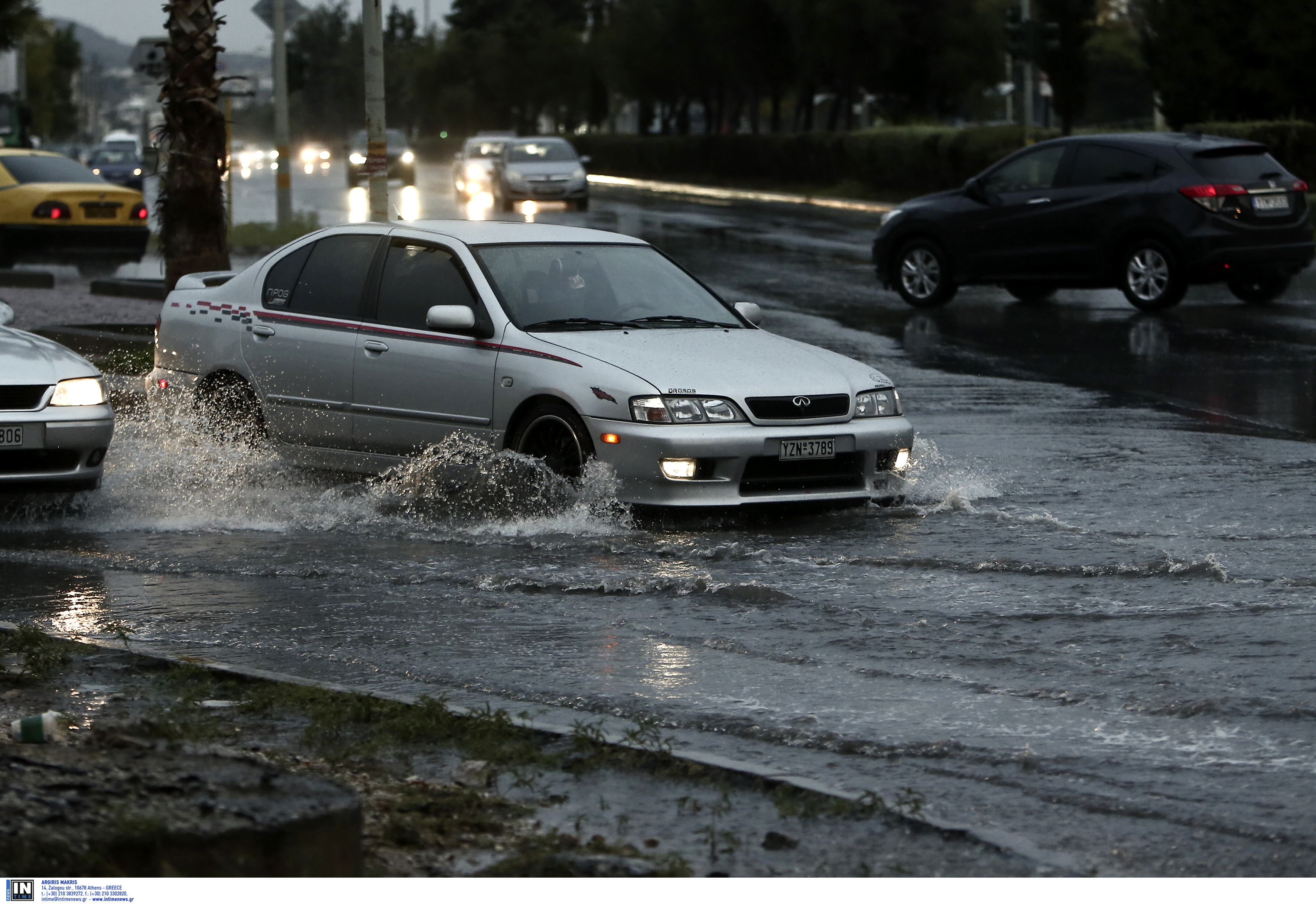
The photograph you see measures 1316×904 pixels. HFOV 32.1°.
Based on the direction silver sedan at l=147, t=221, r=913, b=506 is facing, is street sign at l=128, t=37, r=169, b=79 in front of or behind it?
behind

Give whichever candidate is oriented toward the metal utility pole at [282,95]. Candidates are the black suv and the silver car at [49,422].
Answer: the black suv

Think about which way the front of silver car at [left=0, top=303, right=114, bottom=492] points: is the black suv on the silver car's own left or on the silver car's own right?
on the silver car's own left

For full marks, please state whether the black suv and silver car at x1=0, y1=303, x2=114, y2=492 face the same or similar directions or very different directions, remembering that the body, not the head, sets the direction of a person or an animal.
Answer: very different directions

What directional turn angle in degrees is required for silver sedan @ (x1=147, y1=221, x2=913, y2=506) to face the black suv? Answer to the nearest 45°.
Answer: approximately 90° to its left

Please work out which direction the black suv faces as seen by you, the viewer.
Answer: facing away from the viewer and to the left of the viewer

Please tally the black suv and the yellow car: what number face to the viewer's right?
0

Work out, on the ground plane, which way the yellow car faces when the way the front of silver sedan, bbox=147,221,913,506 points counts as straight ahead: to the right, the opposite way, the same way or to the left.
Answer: the opposite way

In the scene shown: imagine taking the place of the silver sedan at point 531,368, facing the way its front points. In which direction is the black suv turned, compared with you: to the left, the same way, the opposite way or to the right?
the opposite way

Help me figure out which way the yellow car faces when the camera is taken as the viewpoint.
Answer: facing away from the viewer and to the left of the viewer

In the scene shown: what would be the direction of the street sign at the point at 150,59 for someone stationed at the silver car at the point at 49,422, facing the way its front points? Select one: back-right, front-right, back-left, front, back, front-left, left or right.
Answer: back-left

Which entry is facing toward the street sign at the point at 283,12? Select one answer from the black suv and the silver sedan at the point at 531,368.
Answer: the black suv

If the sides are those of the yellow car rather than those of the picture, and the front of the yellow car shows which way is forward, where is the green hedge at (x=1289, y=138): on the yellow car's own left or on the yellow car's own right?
on the yellow car's own right

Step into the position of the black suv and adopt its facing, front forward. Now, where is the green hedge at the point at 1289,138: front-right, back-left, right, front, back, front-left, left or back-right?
front-right

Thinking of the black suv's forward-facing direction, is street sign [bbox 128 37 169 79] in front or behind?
in front
